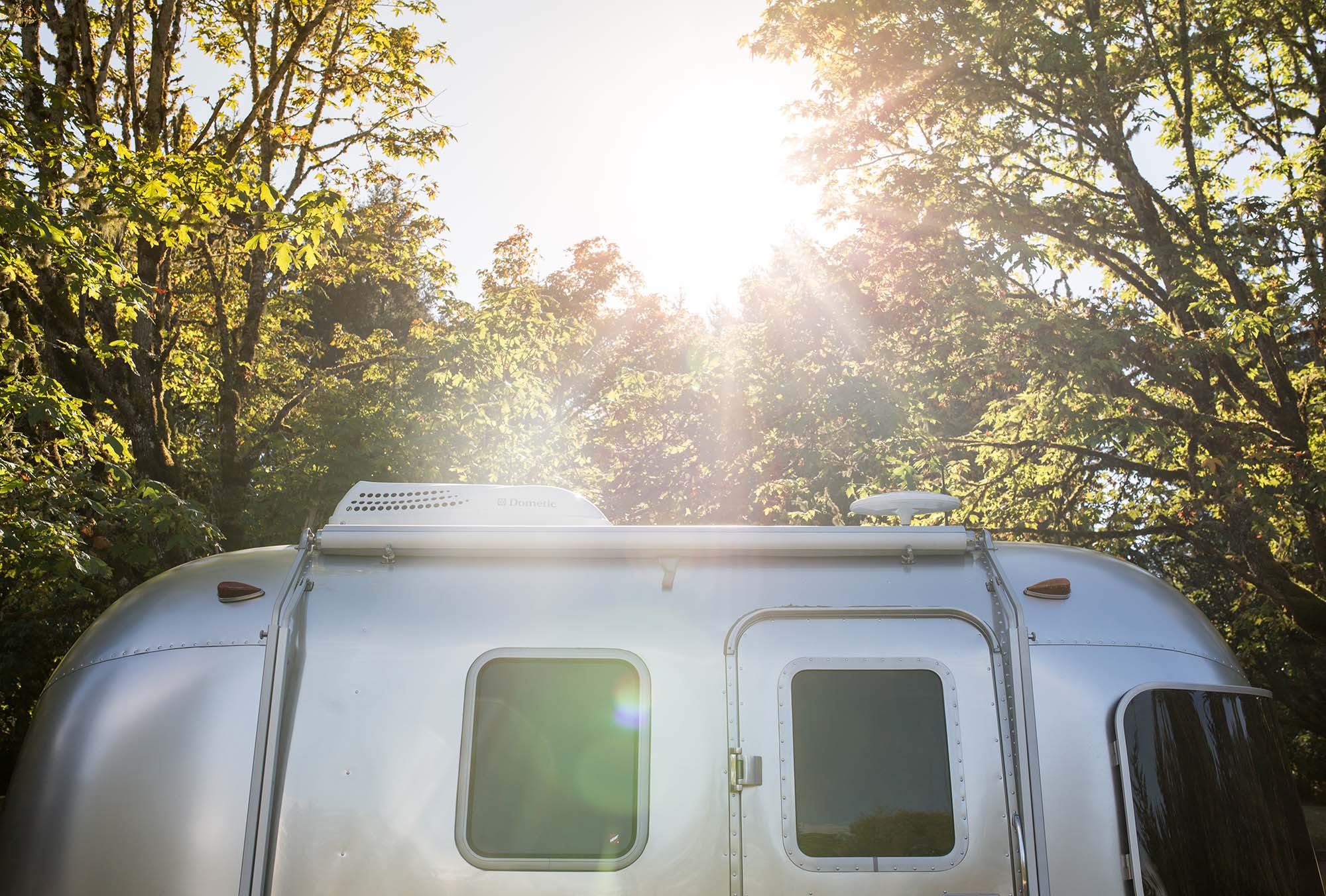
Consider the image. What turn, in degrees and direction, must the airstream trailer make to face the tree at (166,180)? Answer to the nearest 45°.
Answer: approximately 135° to its left

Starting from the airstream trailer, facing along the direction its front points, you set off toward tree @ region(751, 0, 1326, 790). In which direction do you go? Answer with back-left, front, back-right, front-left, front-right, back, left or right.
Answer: front-left

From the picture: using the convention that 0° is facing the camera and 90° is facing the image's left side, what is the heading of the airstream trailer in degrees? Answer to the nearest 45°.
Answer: approximately 270°
